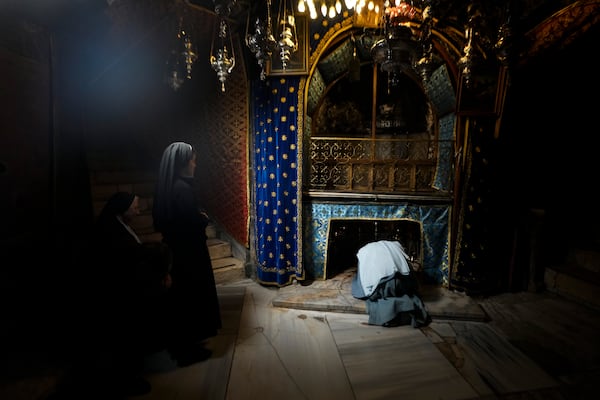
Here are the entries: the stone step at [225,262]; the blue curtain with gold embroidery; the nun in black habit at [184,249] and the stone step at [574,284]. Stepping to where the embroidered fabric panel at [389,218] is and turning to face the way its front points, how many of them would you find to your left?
1

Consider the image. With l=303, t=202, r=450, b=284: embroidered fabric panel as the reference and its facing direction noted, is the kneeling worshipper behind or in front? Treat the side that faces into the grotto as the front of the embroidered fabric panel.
in front

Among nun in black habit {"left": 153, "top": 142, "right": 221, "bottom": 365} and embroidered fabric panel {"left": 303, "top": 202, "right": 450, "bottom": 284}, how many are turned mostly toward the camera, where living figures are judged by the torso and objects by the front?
1

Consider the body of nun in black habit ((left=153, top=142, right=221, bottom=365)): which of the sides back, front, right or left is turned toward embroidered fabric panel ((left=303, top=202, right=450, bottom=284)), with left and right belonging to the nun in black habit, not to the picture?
front

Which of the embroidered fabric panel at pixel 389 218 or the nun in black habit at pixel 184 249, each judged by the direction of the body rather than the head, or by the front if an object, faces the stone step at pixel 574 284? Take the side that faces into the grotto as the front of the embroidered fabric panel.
the nun in black habit

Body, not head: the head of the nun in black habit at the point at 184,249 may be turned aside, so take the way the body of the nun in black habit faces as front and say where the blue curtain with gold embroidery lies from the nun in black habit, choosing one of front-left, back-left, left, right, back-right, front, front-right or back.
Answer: front-left

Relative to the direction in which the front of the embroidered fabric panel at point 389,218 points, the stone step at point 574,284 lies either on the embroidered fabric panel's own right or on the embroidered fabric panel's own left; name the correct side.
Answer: on the embroidered fabric panel's own left

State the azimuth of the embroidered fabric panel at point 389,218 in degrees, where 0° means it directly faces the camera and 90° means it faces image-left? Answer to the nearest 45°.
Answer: approximately 0°

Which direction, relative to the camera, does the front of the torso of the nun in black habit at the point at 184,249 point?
to the viewer's right

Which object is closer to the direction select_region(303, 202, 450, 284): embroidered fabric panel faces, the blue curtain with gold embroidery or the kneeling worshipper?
the kneeling worshipper

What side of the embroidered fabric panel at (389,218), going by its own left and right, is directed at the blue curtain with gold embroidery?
right

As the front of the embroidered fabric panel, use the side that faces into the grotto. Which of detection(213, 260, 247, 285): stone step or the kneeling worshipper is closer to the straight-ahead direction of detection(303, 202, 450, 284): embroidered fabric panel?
the kneeling worshipper

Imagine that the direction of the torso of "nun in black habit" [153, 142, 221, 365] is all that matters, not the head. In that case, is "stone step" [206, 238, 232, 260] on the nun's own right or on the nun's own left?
on the nun's own left

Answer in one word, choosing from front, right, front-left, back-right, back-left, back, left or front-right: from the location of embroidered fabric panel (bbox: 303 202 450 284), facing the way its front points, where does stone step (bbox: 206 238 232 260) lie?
right

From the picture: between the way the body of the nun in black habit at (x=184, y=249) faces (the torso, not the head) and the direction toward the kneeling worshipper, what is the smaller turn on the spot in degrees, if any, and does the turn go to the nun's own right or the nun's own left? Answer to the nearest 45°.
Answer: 0° — they already face them
